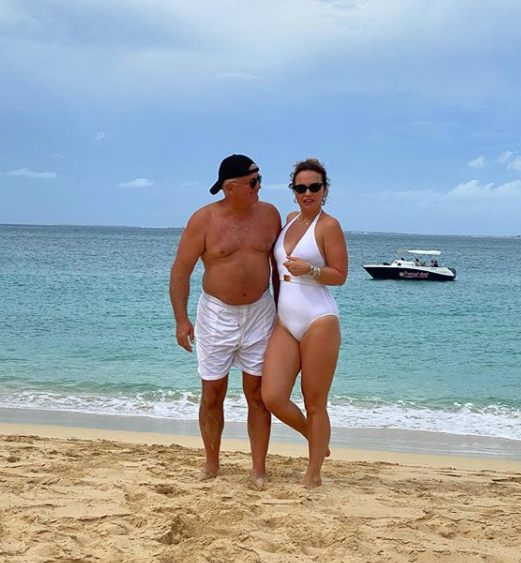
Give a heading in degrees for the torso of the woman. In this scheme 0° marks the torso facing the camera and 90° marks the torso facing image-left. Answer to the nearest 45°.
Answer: approximately 45°

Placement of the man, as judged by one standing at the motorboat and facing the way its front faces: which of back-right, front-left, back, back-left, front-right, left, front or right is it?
left

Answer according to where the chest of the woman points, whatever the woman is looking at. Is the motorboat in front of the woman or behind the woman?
behind

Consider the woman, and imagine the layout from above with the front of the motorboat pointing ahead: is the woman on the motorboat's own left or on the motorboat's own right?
on the motorboat's own left

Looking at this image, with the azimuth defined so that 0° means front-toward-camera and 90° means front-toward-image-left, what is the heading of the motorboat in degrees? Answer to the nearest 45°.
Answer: approximately 90°
